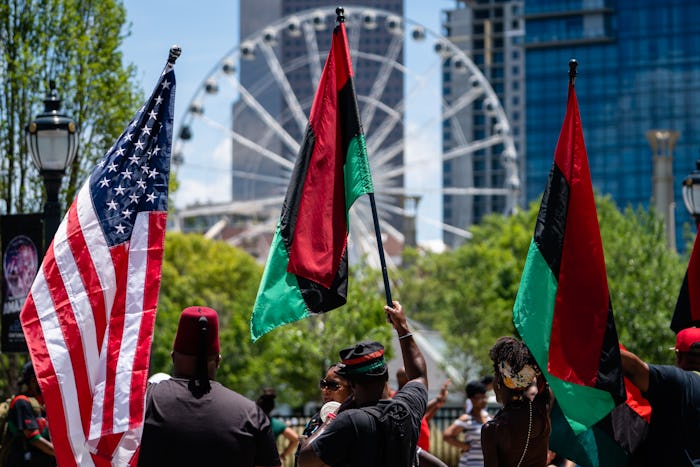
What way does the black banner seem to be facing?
toward the camera

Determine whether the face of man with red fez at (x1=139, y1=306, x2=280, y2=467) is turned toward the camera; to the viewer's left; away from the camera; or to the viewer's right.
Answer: away from the camera

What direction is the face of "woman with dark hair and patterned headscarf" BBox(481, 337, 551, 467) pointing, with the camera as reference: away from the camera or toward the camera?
away from the camera

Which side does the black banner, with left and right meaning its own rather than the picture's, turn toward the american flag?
front

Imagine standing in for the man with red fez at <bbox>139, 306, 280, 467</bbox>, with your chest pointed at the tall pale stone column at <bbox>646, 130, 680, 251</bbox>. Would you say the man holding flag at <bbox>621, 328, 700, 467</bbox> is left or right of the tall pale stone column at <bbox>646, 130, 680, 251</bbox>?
right

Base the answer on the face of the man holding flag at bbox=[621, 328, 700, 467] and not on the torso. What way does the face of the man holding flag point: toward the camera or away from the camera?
away from the camera

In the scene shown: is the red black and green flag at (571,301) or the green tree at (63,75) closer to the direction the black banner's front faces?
the red black and green flag

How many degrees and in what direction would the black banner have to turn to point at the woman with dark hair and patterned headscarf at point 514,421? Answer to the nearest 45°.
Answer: approximately 45° to its left

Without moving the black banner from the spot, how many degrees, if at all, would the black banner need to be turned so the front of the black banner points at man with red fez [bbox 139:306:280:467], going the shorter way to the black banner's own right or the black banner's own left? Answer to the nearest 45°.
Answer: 0° — it already faces them

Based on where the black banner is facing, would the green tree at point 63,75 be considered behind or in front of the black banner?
behind

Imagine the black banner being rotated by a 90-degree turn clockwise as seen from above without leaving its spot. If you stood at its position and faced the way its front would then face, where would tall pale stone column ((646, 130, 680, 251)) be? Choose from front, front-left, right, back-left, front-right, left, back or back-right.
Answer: back-right
